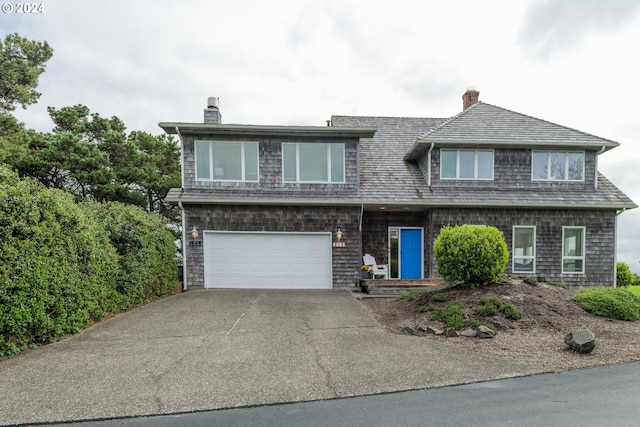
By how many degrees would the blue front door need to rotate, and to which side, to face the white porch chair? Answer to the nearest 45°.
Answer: approximately 45° to its right

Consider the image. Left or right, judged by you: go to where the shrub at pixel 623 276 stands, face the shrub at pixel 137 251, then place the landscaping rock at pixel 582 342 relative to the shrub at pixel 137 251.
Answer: left

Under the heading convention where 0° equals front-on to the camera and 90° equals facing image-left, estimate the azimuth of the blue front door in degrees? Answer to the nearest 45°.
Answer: approximately 0°

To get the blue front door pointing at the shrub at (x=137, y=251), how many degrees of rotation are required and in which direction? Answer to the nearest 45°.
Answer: approximately 45° to its right

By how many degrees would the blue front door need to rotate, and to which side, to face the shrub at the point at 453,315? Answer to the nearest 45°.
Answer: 0° — it already faces it
